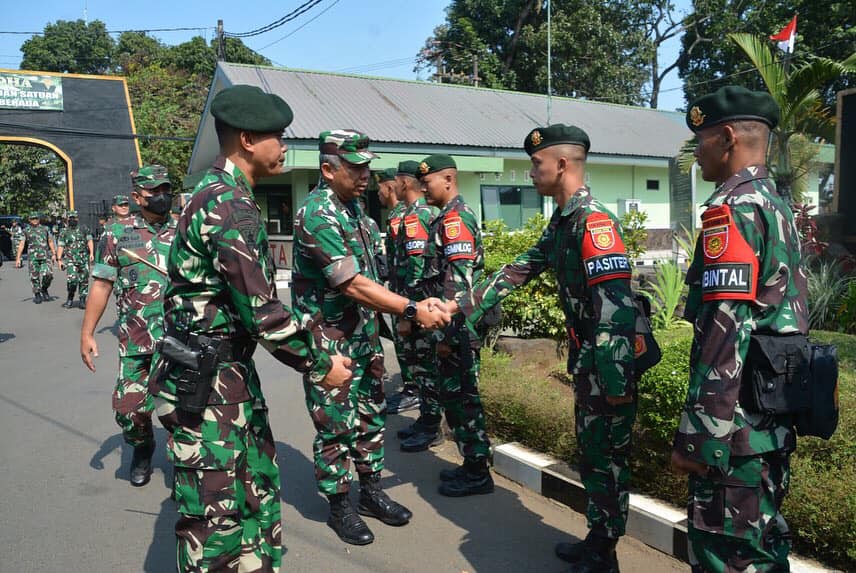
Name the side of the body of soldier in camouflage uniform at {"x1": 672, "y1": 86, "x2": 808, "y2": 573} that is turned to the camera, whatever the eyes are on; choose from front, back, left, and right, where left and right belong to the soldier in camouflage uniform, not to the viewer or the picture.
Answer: left

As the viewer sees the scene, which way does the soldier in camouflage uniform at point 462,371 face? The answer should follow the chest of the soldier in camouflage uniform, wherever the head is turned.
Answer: to the viewer's left

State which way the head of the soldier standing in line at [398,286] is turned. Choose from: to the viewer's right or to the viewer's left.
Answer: to the viewer's left

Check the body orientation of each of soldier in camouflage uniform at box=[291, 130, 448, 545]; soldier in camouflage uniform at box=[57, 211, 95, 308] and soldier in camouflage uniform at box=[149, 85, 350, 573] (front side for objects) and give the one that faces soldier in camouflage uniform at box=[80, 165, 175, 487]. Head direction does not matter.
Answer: soldier in camouflage uniform at box=[57, 211, 95, 308]

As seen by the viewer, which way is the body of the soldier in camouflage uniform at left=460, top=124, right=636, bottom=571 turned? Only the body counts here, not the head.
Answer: to the viewer's left

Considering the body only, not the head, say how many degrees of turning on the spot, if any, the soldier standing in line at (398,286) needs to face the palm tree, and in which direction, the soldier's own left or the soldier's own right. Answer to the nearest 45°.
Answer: approximately 135° to the soldier's own right

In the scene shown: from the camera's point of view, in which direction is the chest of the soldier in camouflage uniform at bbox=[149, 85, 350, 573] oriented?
to the viewer's right

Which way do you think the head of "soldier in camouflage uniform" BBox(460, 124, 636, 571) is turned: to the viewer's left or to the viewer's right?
to the viewer's left

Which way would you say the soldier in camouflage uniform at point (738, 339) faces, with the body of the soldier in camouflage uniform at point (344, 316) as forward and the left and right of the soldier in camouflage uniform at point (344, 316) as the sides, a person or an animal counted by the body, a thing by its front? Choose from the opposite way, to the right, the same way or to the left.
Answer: the opposite way

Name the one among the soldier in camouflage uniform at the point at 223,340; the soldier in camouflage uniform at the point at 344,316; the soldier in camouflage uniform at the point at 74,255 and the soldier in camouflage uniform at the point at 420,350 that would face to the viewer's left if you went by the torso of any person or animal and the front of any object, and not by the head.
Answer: the soldier in camouflage uniform at the point at 420,350

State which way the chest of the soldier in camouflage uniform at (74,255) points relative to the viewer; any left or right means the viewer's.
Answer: facing the viewer

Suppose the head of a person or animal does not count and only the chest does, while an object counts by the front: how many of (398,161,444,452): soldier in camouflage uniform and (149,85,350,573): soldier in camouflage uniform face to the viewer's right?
1

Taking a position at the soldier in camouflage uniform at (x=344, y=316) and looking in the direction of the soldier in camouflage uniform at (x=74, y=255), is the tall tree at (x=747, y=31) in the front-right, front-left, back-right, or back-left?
front-right
